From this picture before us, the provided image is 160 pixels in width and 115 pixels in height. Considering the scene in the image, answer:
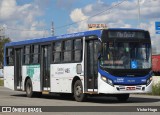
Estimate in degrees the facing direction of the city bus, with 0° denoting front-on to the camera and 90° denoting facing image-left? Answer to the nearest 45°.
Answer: approximately 315°
